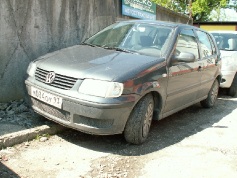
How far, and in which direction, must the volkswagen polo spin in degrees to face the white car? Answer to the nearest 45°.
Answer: approximately 180°

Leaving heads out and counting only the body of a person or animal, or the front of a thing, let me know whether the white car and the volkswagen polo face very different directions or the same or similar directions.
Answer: same or similar directions

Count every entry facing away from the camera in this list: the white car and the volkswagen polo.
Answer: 0

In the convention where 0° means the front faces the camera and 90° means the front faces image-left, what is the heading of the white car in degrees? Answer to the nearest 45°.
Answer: approximately 45°

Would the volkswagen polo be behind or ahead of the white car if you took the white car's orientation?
ahead

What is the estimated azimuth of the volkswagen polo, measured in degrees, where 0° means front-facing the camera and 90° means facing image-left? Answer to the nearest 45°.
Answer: approximately 45°
